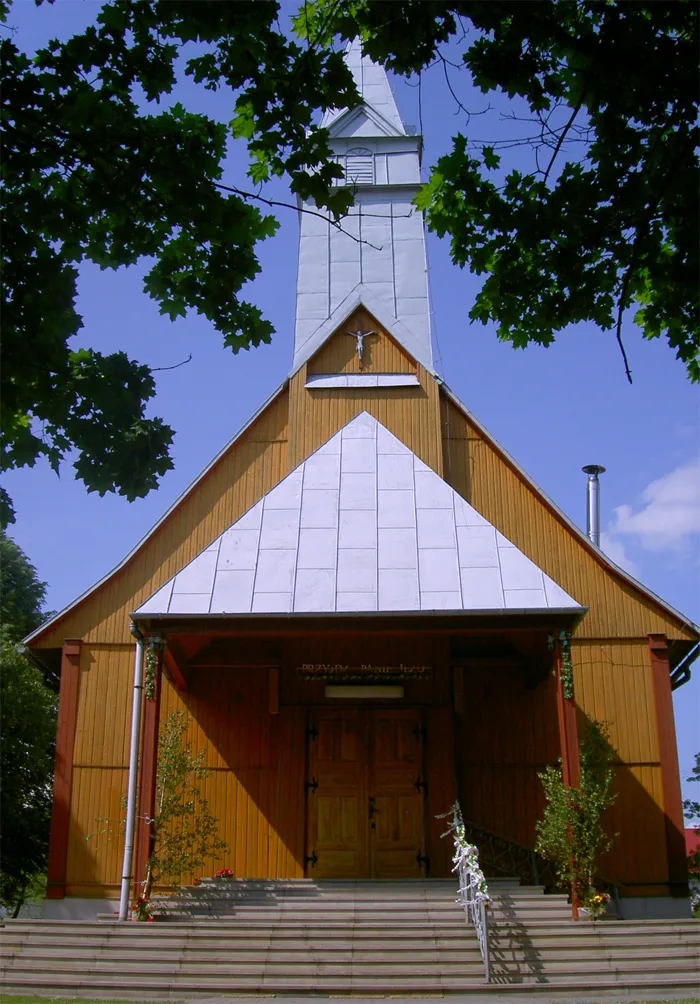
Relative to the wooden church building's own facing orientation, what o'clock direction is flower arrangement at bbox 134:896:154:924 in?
The flower arrangement is roughly at 1 o'clock from the wooden church building.

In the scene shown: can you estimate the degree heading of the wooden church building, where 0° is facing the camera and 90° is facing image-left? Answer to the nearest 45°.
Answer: approximately 0°

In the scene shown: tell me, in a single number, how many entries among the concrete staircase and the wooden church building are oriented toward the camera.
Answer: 2

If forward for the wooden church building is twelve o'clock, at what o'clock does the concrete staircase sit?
The concrete staircase is roughly at 12 o'clock from the wooden church building.

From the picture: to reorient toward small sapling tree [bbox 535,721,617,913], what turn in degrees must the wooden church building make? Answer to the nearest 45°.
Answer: approximately 45° to its left

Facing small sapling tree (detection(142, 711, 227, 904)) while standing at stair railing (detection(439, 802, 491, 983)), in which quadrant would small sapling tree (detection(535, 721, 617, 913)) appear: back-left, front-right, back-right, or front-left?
back-right

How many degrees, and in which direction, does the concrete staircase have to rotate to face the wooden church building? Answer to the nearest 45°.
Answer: approximately 180°
